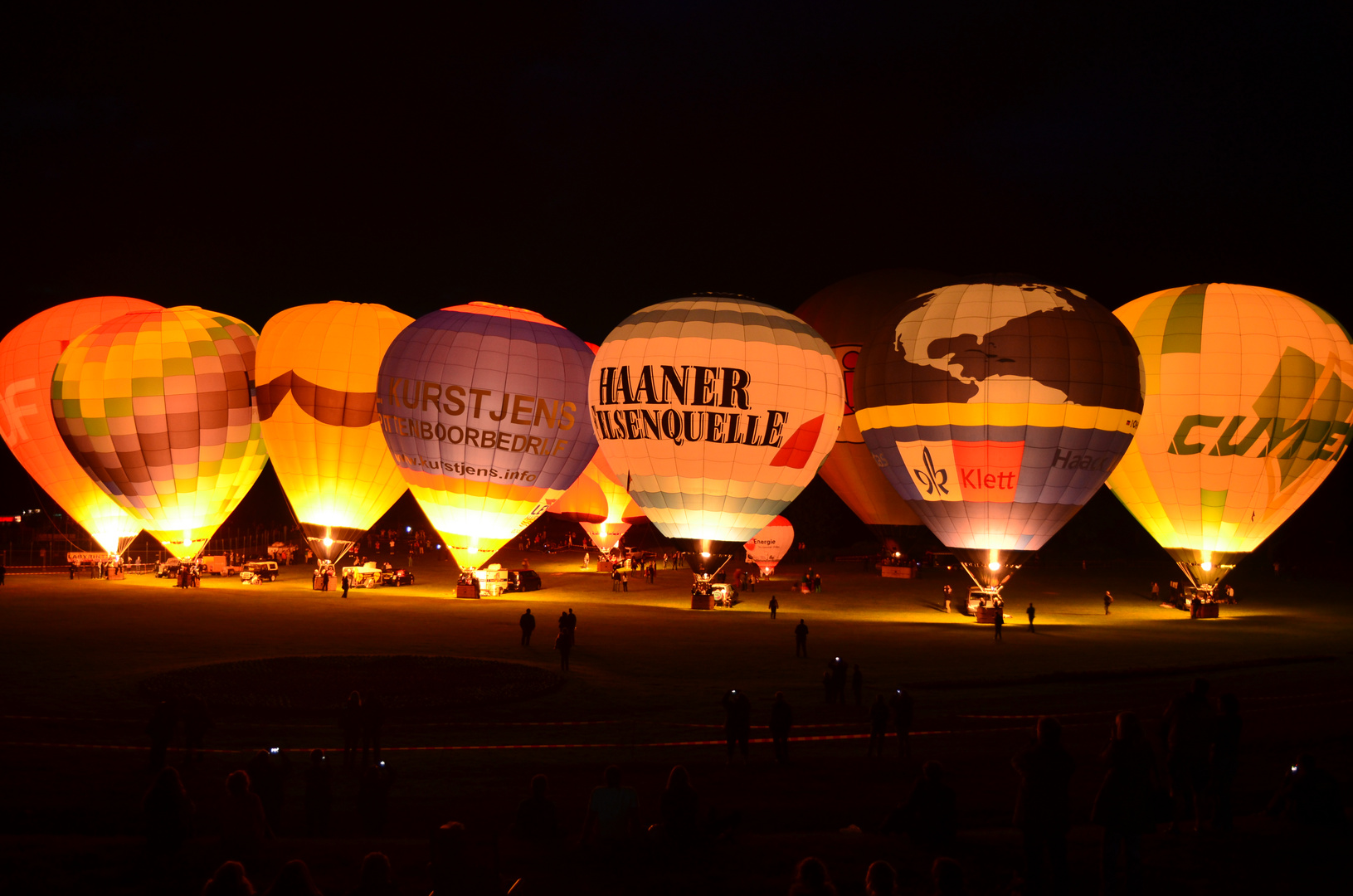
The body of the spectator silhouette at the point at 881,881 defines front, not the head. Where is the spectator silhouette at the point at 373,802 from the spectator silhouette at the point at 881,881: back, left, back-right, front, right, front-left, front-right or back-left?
front-left

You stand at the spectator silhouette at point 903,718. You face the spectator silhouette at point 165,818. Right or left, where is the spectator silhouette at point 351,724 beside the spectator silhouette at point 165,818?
right

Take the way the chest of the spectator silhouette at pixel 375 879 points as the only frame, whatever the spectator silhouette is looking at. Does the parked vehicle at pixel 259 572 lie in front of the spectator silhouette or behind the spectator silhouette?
in front

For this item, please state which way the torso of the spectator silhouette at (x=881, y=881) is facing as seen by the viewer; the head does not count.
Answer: away from the camera

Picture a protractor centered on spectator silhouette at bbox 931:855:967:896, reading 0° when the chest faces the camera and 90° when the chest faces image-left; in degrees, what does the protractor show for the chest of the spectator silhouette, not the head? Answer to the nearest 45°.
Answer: approximately 180°

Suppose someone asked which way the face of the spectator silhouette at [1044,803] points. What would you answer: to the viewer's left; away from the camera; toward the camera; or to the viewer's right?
away from the camera

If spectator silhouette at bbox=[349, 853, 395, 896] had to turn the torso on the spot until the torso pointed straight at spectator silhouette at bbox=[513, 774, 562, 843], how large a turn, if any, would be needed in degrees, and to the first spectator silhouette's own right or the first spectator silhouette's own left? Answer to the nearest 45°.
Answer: approximately 45° to the first spectator silhouette's own right

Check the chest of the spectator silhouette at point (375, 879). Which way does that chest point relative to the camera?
away from the camera

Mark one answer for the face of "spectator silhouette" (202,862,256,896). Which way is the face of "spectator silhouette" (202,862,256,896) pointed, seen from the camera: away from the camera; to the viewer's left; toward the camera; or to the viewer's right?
away from the camera

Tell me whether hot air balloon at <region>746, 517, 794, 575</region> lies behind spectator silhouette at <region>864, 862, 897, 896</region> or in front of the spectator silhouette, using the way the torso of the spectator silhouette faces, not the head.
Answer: in front

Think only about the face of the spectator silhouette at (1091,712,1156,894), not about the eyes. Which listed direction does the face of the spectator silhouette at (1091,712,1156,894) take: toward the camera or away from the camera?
away from the camera

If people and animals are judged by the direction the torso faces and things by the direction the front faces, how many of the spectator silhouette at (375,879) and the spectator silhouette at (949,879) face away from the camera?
2

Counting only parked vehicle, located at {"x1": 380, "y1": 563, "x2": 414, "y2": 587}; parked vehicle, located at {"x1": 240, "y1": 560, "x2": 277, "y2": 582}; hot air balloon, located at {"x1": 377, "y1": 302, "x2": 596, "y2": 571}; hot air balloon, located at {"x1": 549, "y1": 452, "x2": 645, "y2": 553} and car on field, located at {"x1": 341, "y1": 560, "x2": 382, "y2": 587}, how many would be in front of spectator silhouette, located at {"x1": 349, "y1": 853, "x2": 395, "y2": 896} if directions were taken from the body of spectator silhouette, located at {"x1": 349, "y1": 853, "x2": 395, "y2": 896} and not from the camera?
5

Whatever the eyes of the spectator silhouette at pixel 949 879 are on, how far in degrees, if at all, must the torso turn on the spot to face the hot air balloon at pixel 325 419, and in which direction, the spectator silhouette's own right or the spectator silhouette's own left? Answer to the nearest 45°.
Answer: approximately 45° to the spectator silhouette's own left
